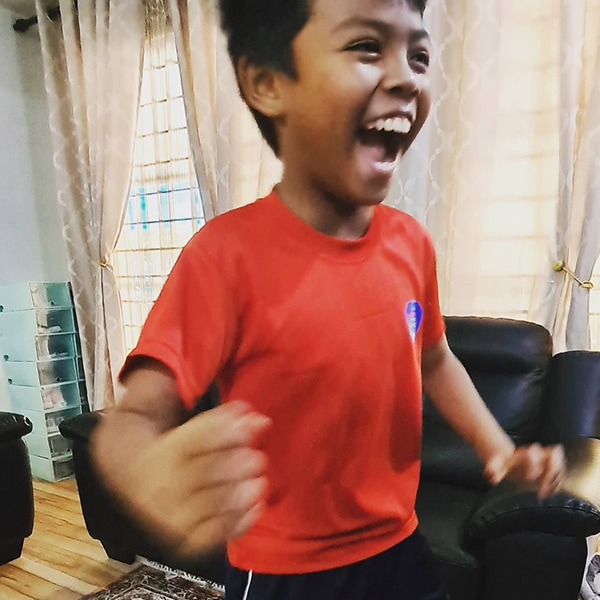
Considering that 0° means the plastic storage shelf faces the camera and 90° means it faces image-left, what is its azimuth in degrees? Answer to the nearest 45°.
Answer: approximately 315°

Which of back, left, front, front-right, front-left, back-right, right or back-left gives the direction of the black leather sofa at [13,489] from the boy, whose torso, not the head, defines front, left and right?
back

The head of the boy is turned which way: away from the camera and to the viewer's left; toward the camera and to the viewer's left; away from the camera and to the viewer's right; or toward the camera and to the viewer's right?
toward the camera and to the viewer's right

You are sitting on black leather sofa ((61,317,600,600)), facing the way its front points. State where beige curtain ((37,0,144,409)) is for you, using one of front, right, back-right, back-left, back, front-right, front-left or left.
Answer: right

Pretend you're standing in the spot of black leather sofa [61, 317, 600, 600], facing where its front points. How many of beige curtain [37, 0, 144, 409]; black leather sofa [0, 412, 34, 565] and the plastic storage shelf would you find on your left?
0

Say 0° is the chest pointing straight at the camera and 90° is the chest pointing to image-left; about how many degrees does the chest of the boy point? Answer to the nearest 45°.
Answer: approximately 315°

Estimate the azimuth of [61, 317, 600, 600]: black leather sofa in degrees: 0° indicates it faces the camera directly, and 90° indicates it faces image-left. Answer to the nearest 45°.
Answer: approximately 45°

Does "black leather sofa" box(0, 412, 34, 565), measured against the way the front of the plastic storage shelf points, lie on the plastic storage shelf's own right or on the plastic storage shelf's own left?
on the plastic storage shelf's own right

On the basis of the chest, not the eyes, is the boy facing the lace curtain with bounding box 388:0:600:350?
no
